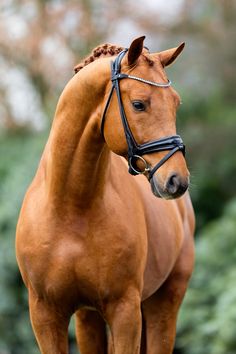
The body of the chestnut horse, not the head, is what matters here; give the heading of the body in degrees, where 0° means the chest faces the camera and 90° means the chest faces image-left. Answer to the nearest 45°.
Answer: approximately 45°
